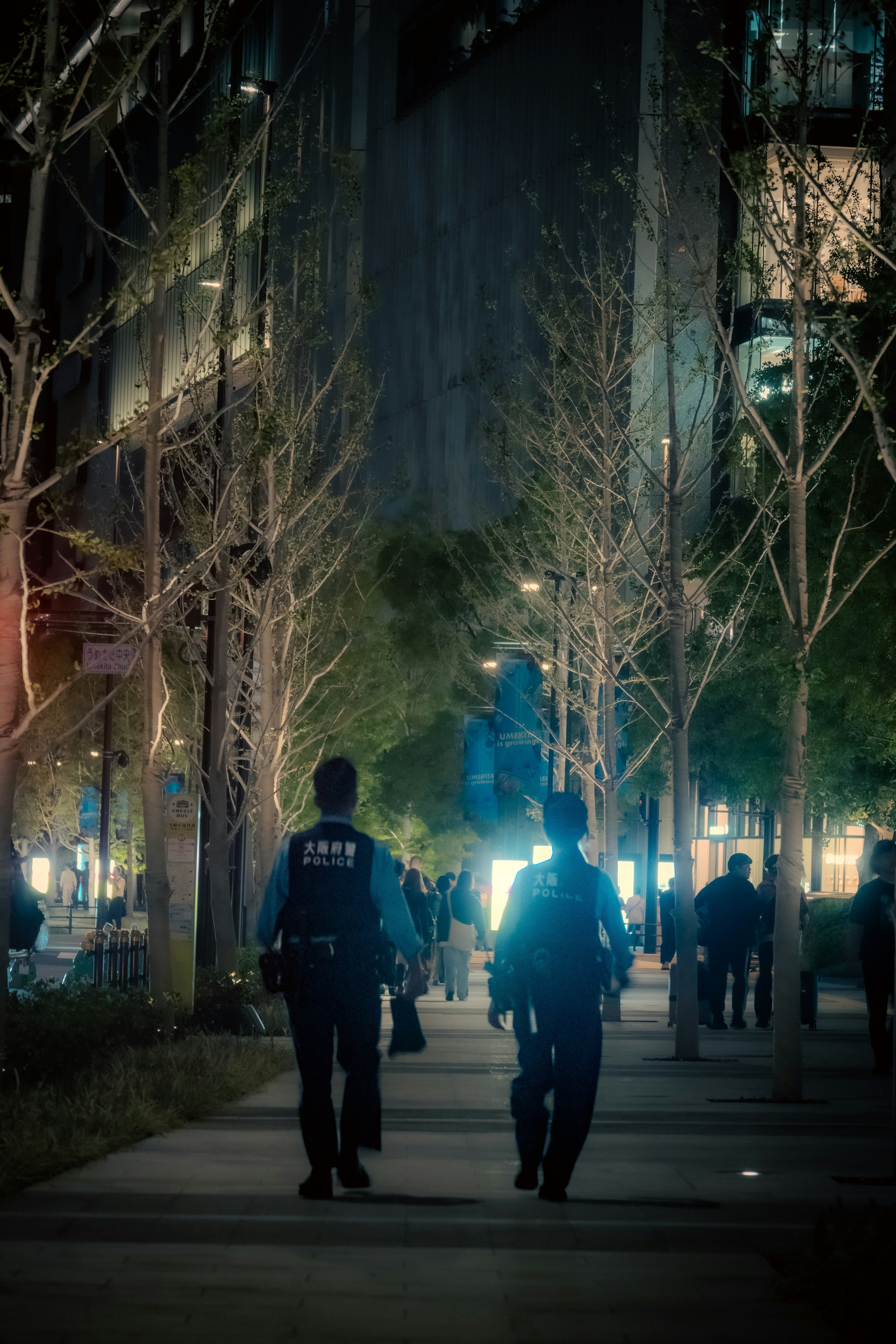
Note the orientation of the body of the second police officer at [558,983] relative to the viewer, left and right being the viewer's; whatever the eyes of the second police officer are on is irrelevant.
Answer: facing away from the viewer

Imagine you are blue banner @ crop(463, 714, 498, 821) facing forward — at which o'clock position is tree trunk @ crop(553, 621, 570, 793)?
The tree trunk is roughly at 12 o'clock from the blue banner.

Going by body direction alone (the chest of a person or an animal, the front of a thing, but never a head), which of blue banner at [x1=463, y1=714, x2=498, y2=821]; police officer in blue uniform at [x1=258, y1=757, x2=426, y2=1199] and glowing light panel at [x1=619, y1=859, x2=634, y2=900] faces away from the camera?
the police officer in blue uniform

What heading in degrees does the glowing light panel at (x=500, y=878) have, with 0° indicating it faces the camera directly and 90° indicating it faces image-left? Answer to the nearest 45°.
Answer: approximately 0°

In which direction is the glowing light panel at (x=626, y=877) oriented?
toward the camera

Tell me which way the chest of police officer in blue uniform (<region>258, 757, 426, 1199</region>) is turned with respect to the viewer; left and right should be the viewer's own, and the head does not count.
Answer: facing away from the viewer

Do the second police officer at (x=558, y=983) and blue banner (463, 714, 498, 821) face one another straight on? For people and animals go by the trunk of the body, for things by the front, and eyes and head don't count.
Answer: yes

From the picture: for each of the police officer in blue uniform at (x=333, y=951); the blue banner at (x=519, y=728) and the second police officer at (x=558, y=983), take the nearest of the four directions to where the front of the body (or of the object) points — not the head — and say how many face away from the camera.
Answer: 2

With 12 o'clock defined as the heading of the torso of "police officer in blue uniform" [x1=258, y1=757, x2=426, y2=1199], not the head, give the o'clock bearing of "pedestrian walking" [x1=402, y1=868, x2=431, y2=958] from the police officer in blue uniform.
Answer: The pedestrian walking is roughly at 12 o'clock from the police officer in blue uniform.

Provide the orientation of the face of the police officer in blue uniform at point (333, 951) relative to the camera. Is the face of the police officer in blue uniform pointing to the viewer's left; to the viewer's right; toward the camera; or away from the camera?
away from the camera

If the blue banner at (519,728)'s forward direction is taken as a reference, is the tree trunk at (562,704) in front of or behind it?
in front

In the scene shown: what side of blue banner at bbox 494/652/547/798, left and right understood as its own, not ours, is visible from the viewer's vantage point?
front

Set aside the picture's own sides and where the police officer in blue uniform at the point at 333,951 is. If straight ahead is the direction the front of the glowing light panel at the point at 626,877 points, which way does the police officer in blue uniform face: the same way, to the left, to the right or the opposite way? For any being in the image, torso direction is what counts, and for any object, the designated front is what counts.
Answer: the opposite way

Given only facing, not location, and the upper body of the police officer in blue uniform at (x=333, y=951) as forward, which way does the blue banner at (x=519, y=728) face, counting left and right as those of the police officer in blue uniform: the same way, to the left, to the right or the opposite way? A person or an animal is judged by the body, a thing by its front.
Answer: the opposite way

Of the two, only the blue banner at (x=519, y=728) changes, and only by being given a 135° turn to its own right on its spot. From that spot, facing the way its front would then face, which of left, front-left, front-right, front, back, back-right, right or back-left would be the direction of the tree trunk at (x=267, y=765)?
back-left

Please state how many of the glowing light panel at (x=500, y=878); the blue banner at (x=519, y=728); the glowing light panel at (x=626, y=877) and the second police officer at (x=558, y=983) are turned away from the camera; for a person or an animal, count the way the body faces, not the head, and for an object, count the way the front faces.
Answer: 1
